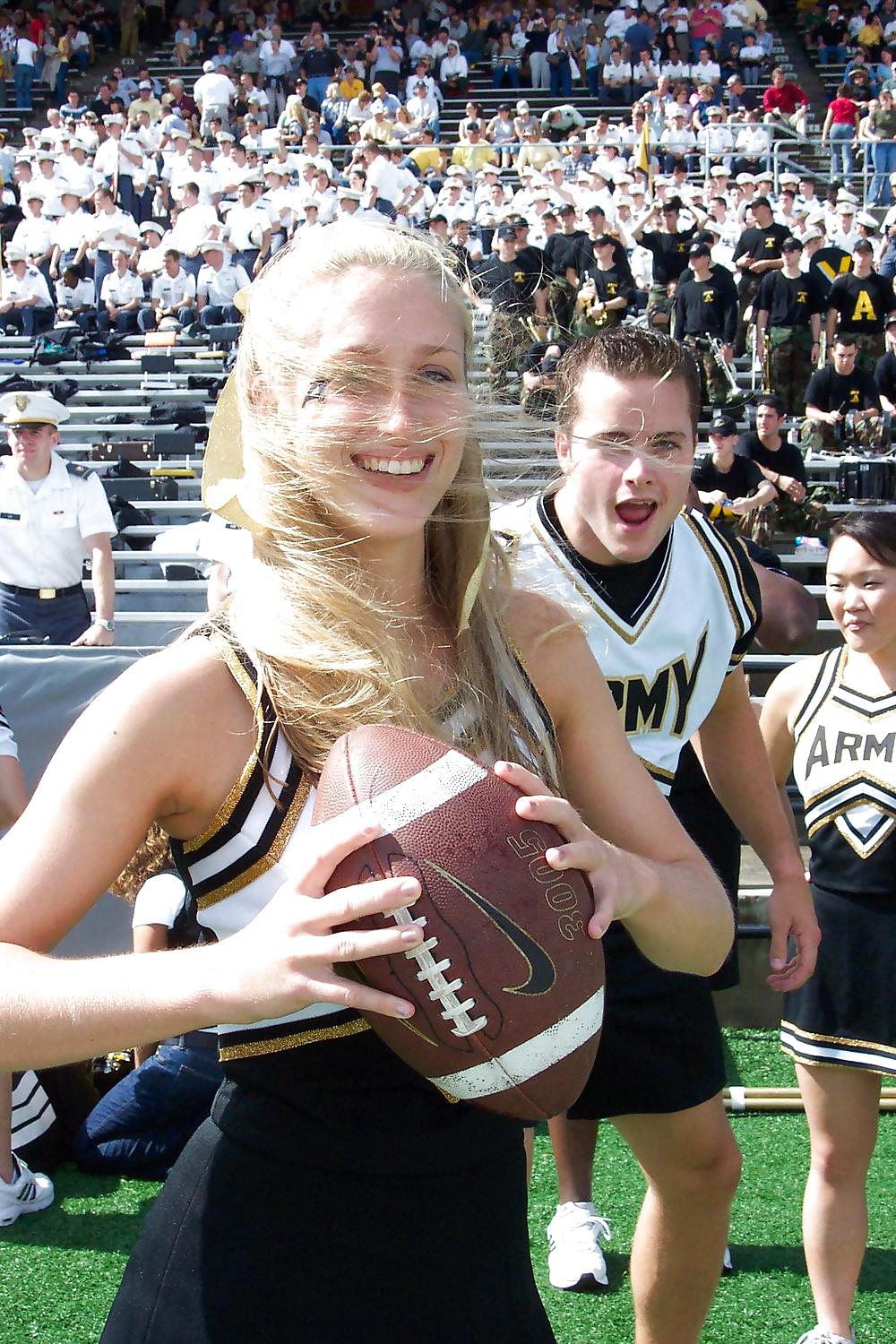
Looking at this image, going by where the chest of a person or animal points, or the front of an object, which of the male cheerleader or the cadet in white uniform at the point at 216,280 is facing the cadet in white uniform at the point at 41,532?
the cadet in white uniform at the point at 216,280

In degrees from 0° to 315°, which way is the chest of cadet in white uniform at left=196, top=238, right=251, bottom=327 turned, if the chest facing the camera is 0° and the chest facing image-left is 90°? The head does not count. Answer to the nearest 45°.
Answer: approximately 0°

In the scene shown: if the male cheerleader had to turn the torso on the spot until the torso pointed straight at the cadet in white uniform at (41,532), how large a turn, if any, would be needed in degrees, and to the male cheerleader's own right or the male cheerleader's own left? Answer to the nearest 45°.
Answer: approximately 135° to the male cheerleader's own right

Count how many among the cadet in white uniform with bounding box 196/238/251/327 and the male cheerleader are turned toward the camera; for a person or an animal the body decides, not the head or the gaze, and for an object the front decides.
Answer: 2

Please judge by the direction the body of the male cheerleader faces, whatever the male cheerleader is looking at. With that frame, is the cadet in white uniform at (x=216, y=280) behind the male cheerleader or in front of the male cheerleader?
behind

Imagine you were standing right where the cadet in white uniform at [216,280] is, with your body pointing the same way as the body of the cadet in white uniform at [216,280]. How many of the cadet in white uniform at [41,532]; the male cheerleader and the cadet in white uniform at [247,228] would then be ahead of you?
2

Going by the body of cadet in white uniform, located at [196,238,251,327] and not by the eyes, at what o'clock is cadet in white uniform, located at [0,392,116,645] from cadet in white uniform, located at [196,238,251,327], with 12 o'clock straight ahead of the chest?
cadet in white uniform, located at [0,392,116,645] is roughly at 12 o'clock from cadet in white uniform, located at [196,238,251,327].
